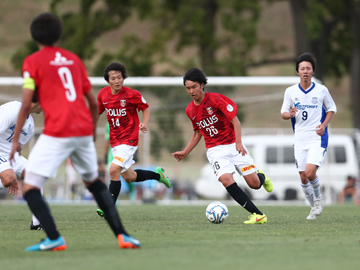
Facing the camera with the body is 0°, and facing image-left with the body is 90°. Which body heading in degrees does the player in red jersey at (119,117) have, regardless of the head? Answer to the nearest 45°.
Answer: approximately 45°

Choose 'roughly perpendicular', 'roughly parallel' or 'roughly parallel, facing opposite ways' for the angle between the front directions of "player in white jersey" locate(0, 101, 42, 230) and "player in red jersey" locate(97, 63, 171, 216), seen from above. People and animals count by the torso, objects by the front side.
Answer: roughly perpendicular

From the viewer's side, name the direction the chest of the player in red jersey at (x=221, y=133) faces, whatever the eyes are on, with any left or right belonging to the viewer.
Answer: facing the viewer and to the left of the viewer

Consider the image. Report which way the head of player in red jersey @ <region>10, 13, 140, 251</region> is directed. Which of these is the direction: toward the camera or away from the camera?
away from the camera

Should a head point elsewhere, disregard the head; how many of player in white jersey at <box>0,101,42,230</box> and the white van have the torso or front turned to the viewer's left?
1

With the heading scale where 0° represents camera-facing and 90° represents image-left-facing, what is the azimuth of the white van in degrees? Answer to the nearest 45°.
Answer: approximately 90°

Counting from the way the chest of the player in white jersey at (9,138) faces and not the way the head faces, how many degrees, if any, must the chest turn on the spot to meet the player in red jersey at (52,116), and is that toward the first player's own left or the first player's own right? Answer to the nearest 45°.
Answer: approximately 45° to the first player's own right

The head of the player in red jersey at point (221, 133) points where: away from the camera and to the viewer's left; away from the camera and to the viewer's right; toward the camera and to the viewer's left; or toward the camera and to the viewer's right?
toward the camera and to the viewer's left

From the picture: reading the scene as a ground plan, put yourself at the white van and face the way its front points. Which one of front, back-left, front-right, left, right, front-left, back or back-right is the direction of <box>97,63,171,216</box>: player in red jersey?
left

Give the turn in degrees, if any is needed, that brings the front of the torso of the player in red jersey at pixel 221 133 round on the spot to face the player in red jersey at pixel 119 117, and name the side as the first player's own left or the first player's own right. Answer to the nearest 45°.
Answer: approximately 90° to the first player's own right

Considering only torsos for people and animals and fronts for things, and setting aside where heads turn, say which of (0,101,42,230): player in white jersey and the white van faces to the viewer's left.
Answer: the white van

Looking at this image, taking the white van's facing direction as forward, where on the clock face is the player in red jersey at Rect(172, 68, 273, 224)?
The player in red jersey is roughly at 9 o'clock from the white van.

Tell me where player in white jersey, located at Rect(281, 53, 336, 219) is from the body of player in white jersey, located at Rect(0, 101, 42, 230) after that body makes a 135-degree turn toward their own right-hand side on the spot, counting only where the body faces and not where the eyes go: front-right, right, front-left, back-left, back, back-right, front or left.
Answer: back

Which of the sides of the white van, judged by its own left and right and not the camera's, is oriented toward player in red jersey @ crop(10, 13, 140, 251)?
left
